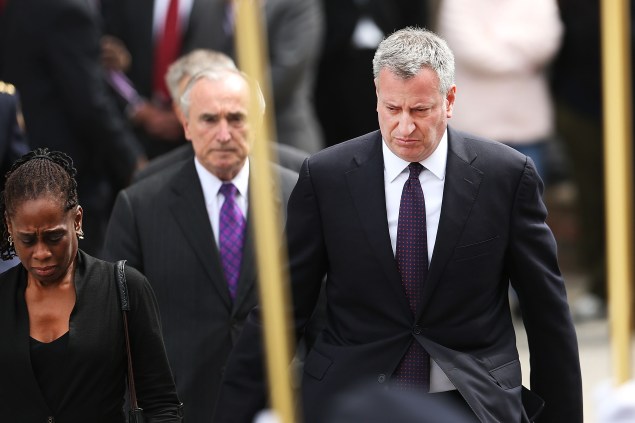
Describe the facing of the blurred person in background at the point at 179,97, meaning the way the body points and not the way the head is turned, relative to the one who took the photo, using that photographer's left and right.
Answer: facing the viewer

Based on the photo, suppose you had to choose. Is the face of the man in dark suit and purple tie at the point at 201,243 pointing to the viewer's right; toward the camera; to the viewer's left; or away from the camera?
toward the camera

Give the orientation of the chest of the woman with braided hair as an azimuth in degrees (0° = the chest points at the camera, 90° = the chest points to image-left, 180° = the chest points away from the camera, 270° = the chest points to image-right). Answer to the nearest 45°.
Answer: approximately 0°

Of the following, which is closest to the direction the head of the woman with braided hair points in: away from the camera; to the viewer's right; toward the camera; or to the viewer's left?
toward the camera

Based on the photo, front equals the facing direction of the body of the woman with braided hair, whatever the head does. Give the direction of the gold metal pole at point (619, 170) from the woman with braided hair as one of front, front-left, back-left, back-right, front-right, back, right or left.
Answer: front-left

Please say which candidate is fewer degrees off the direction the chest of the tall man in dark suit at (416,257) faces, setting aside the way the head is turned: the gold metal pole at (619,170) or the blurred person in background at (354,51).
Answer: the gold metal pole

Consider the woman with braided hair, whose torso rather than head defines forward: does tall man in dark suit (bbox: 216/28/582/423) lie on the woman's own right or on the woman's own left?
on the woman's own left

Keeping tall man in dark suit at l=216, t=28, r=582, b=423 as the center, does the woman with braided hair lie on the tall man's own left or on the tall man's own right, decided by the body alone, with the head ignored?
on the tall man's own right

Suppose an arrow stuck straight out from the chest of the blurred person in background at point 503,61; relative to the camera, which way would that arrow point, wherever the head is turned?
toward the camera

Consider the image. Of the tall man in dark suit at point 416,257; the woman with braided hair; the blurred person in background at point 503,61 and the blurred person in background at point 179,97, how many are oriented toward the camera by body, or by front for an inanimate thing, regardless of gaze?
4

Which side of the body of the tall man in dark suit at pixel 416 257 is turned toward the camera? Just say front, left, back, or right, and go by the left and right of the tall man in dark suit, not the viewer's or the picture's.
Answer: front

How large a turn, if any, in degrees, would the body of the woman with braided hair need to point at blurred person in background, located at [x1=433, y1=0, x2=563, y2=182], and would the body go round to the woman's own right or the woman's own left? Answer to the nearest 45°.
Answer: approximately 135° to the woman's own left

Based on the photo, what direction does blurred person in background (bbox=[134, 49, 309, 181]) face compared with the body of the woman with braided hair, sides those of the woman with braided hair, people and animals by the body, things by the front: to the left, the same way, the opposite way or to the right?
the same way

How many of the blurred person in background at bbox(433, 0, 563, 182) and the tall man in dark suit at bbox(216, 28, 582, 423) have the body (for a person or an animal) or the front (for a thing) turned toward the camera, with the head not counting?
2
